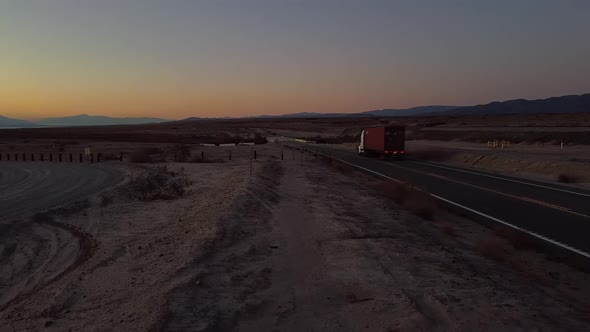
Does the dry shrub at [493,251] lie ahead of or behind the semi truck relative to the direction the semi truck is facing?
behind

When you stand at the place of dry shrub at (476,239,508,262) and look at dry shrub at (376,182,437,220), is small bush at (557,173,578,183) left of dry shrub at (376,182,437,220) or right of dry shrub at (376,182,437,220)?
right

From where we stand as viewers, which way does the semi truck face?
facing away from the viewer and to the left of the viewer

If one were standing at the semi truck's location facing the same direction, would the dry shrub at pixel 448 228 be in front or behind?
behind

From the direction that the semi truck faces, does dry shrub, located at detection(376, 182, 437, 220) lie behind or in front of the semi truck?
behind

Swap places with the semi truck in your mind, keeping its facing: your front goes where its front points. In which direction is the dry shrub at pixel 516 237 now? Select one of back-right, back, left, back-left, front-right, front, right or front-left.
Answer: back-left

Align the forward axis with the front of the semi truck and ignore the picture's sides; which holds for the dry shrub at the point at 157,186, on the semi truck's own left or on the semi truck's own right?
on the semi truck's own left

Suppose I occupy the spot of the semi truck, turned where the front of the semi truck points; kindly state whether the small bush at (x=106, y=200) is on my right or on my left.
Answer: on my left
